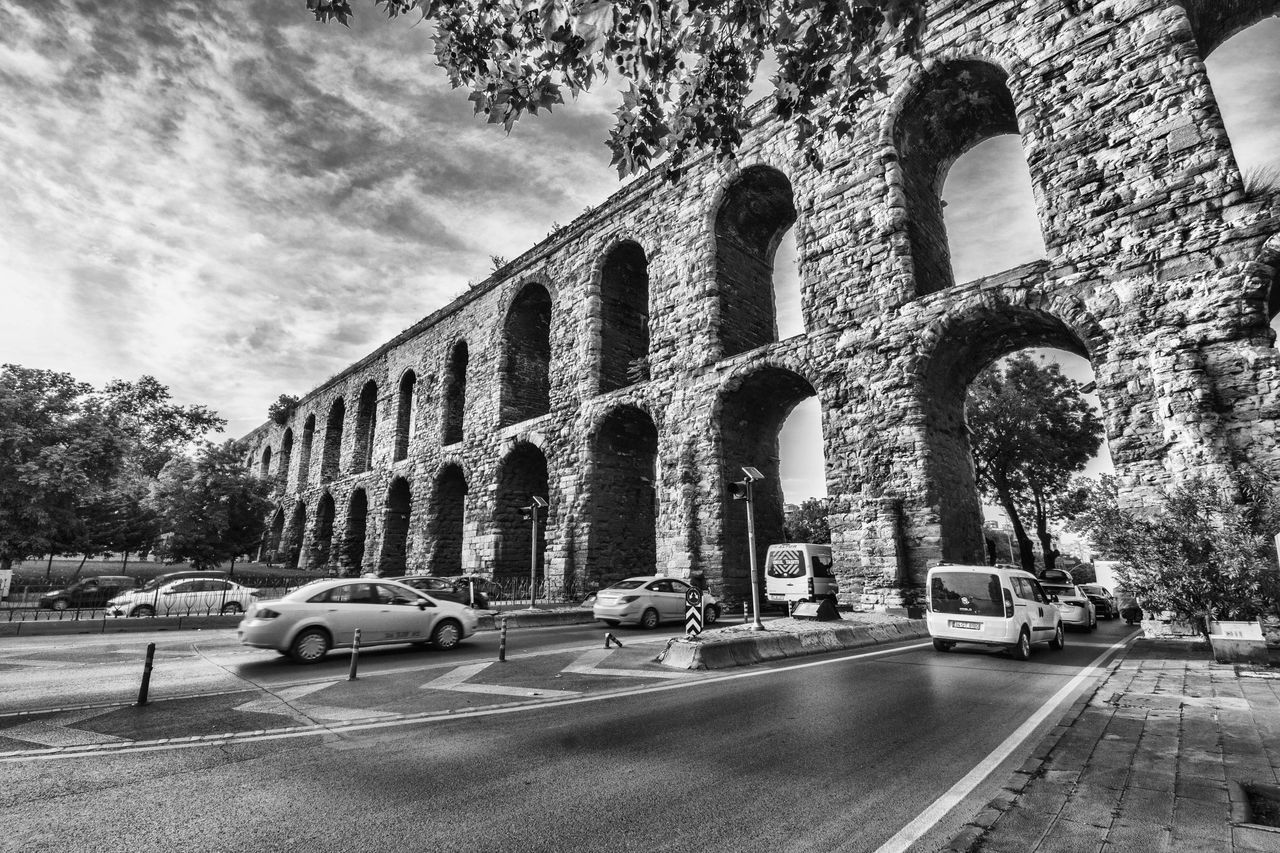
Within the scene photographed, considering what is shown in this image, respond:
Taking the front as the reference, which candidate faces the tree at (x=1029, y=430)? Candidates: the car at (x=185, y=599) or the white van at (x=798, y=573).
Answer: the white van

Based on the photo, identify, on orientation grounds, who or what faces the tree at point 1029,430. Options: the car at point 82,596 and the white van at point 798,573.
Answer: the white van

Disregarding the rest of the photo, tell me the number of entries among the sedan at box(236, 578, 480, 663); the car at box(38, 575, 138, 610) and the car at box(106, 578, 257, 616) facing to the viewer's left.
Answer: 2

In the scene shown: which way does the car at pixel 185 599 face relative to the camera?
to the viewer's left

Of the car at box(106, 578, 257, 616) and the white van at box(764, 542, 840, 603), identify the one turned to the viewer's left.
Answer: the car

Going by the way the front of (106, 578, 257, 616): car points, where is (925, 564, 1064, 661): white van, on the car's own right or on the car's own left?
on the car's own left

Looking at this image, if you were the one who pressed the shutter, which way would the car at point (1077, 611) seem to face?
facing away from the viewer and to the right of the viewer

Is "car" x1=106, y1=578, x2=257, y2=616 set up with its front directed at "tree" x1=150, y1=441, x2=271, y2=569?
no

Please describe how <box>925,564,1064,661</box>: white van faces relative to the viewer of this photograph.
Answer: facing away from the viewer and to the right of the viewer

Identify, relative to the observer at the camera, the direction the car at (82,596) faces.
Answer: facing to the left of the viewer

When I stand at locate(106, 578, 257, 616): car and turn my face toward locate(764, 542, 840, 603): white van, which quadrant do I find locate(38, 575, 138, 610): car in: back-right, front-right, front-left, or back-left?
back-left
